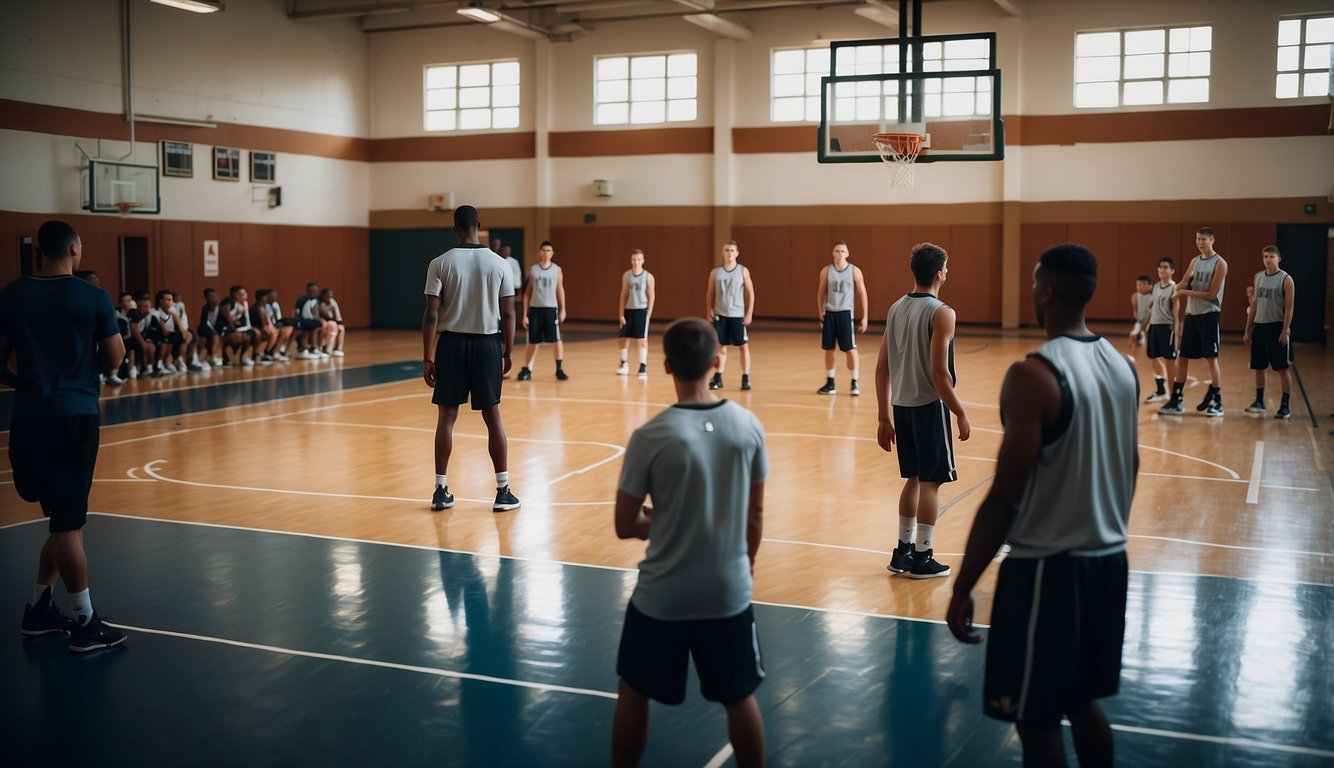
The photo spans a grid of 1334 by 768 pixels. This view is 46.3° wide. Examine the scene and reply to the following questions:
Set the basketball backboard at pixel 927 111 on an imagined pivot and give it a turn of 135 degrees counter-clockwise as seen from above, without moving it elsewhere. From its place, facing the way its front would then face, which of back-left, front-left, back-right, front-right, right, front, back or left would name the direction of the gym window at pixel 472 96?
left

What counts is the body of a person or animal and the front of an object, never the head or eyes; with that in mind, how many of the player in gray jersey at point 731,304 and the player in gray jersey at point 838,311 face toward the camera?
2

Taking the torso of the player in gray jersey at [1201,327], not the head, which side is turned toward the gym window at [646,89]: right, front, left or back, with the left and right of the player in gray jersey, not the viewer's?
right

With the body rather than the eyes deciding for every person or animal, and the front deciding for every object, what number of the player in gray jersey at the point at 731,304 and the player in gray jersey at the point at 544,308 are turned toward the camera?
2

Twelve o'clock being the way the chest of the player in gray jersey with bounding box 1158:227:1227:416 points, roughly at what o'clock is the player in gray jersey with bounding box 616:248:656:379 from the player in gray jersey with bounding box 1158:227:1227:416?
the player in gray jersey with bounding box 616:248:656:379 is roughly at 2 o'clock from the player in gray jersey with bounding box 1158:227:1227:416.

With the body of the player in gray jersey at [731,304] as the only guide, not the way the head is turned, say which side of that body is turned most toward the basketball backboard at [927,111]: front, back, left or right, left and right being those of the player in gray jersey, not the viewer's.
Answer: left

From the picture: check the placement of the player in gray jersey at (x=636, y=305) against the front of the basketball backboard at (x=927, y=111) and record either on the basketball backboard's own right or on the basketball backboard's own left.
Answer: on the basketball backboard's own right

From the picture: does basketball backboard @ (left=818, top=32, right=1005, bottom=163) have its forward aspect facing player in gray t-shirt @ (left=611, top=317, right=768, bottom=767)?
yes

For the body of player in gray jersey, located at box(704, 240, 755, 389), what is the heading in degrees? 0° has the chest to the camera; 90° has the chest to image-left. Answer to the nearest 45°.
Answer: approximately 0°

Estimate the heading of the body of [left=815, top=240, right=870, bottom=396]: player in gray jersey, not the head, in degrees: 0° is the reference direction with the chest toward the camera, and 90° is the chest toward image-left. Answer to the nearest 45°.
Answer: approximately 0°

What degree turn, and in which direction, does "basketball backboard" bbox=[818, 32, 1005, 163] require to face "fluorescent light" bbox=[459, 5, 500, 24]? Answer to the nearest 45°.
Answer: approximately 135° to its right
